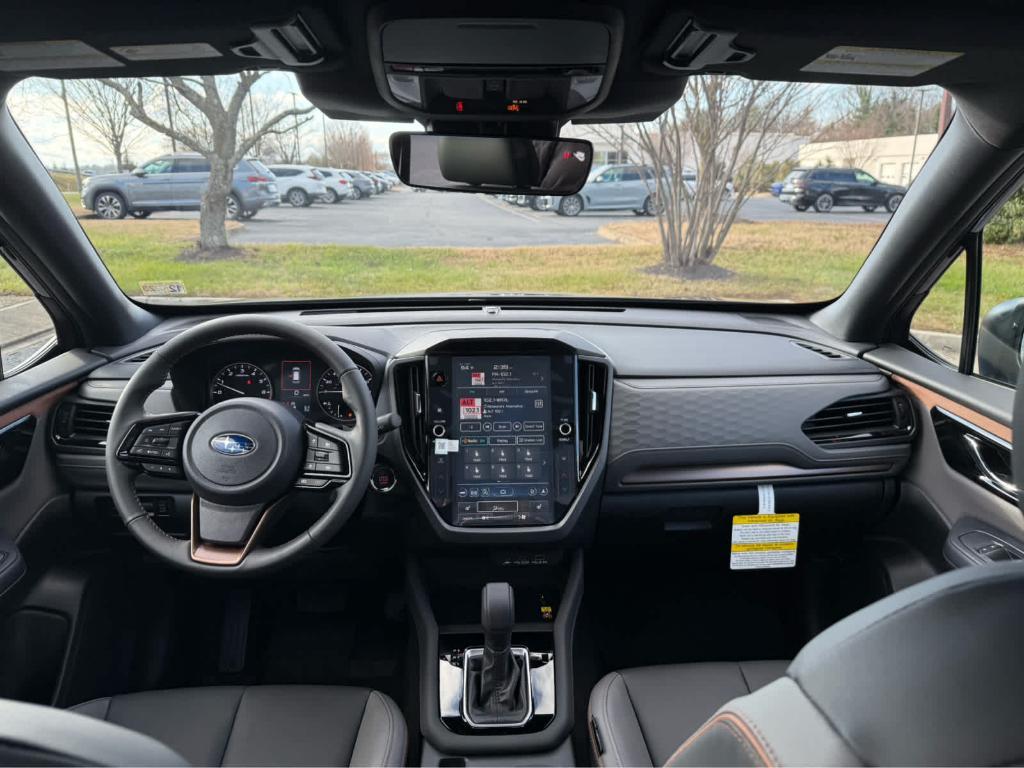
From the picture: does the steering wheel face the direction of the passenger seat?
no

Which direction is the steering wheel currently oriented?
toward the camera

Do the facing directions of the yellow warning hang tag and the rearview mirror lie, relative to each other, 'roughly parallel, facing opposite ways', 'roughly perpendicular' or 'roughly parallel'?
roughly parallel

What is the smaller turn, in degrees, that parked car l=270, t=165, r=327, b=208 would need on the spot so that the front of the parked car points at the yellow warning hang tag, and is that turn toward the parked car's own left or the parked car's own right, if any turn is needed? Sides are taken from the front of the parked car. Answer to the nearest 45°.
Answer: approximately 135° to the parked car's own left

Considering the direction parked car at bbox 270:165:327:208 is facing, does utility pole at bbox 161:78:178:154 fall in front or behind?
in front

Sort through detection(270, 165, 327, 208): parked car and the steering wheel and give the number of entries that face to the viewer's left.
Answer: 1

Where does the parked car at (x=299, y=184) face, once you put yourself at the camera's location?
facing to the left of the viewer

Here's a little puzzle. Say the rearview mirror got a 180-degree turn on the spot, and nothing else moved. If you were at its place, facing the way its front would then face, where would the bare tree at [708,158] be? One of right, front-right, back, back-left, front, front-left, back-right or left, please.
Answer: front-right

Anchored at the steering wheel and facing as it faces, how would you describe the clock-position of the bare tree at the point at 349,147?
The bare tree is roughly at 7 o'clock from the steering wheel.

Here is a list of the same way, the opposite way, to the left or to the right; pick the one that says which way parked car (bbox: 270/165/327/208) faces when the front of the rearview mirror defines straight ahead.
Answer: to the right

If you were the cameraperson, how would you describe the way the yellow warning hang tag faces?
facing the viewer

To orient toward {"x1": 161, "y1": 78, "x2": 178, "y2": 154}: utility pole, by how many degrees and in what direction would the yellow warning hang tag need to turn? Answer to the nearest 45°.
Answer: approximately 90° to its right

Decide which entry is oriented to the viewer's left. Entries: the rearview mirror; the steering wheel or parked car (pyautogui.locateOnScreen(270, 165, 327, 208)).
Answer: the parked car

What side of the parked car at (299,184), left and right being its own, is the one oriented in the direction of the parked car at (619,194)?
back

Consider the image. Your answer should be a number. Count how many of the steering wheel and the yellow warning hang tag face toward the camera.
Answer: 2

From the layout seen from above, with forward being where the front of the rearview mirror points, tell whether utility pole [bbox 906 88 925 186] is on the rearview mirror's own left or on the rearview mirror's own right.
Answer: on the rearview mirror's own left

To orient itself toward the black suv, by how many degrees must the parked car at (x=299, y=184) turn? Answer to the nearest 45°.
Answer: approximately 180°
